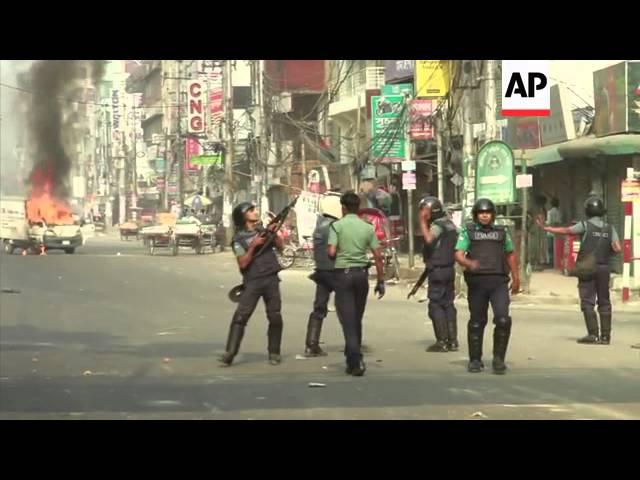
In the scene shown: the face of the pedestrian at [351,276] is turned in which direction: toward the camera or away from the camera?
away from the camera

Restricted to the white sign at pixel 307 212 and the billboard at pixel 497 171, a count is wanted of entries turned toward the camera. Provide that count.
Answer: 2

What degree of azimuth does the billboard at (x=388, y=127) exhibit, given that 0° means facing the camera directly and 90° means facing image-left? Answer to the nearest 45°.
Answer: approximately 0°

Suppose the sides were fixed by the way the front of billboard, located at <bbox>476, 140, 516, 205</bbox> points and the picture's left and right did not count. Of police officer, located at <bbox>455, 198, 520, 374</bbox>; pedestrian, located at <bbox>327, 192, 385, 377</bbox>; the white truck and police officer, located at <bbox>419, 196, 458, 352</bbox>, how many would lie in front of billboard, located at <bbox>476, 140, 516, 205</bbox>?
3

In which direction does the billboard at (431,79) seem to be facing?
toward the camera

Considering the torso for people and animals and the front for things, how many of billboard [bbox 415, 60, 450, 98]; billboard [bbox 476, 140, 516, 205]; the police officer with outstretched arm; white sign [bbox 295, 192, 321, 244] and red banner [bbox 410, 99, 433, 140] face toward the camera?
4

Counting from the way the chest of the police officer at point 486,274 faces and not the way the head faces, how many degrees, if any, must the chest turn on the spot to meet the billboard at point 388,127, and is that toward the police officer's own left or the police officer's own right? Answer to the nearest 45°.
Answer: approximately 180°

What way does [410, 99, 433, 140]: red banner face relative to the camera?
toward the camera

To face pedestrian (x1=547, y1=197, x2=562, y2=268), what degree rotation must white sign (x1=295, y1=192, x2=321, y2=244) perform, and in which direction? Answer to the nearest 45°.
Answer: approximately 45° to its left
